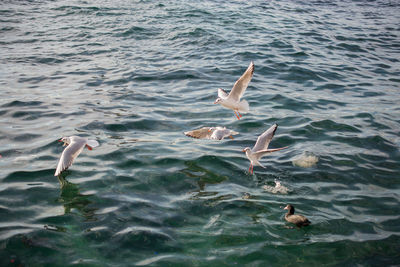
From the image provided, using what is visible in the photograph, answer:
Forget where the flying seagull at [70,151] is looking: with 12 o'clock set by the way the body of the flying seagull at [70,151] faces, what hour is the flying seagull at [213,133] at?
the flying seagull at [213,133] is roughly at 6 o'clock from the flying seagull at [70,151].

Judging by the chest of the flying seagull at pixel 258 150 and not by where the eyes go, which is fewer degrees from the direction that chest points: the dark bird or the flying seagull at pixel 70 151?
the flying seagull

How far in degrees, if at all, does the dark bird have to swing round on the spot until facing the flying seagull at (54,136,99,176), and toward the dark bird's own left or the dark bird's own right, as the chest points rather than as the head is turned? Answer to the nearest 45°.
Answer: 0° — it already faces it

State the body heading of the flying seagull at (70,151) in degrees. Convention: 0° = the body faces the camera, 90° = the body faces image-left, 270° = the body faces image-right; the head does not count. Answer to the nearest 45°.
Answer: approximately 90°

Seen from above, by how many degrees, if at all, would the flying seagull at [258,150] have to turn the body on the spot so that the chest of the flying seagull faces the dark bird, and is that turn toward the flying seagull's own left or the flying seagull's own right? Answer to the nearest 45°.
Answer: approximately 90° to the flying seagull's own left

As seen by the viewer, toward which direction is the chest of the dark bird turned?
to the viewer's left

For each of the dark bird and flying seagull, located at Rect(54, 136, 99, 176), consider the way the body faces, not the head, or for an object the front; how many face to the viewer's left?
2

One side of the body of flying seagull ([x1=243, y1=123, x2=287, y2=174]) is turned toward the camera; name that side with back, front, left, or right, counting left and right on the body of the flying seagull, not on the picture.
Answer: left
